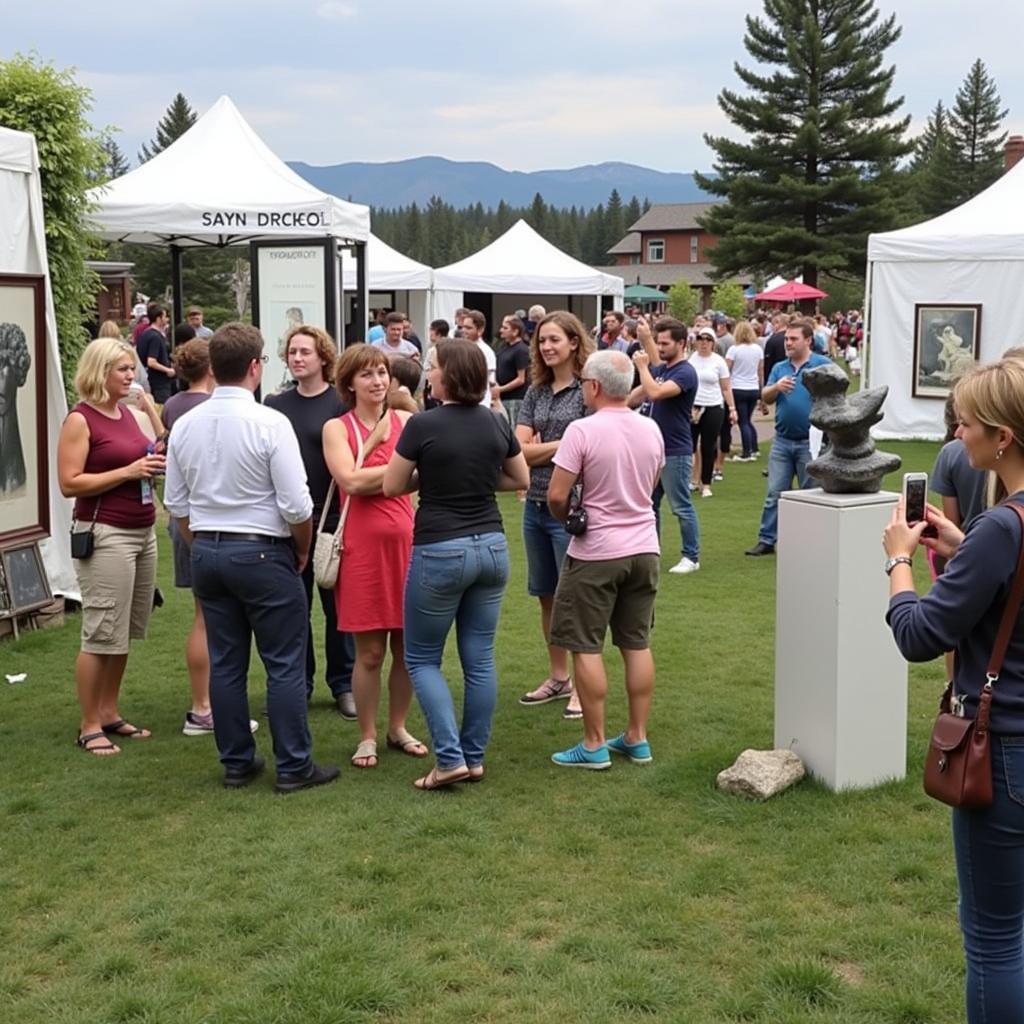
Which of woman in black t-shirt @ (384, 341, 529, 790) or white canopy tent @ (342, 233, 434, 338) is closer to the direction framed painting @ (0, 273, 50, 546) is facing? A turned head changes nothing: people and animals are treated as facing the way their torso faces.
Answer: the woman in black t-shirt

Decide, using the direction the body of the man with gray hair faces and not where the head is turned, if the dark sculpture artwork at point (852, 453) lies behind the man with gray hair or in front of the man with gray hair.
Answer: behind

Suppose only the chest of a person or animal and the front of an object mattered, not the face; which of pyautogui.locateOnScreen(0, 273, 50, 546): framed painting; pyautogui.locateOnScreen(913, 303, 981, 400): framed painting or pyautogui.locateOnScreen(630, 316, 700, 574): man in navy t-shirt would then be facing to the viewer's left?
the man in navy t-shirt

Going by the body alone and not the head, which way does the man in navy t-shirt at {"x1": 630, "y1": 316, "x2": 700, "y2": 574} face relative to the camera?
to the viewer's left

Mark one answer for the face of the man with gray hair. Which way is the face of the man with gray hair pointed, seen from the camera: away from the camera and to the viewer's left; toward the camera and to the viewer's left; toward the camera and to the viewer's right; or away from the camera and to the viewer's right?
away from the camera and to the viewer's left

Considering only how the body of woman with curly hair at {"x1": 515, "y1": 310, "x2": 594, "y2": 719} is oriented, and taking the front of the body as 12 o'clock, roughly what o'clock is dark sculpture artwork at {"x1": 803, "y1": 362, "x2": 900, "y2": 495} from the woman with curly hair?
The dark sculpture artwork is roughly at 9 o'clock from the woman with curly hair.

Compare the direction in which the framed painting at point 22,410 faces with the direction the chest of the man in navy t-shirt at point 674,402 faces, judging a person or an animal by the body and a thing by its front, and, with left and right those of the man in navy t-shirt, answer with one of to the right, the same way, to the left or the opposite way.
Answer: the opposite way

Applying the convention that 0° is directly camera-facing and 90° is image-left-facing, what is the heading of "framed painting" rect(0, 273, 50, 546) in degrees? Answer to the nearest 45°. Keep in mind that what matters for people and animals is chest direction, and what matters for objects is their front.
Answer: approximately 315°

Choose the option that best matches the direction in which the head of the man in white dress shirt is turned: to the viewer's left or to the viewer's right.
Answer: to the viewer's right
